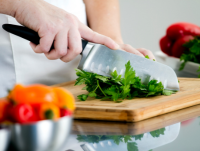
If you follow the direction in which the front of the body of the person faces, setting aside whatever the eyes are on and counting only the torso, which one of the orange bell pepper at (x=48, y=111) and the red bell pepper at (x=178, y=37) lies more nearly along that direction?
the orange bell pepper

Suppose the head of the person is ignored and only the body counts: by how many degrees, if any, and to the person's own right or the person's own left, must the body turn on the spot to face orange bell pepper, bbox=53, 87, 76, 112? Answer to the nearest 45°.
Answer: approximately 45° to the person's own right

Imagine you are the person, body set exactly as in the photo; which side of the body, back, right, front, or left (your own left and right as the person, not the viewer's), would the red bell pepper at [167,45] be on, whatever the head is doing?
left

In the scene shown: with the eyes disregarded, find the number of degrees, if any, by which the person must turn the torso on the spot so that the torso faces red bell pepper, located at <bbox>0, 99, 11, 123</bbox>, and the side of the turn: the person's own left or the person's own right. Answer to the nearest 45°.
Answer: approximately 45° to the person's own right

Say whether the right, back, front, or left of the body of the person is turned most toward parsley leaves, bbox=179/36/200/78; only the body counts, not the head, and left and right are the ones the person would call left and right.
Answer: left

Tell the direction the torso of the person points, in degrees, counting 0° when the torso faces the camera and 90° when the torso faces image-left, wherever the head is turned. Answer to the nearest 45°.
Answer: approximately 315°

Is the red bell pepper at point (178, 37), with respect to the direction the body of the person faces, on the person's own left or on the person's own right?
on the person's own left

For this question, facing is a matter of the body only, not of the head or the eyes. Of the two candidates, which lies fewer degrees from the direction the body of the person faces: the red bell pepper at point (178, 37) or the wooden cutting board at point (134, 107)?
the wooden cutting board

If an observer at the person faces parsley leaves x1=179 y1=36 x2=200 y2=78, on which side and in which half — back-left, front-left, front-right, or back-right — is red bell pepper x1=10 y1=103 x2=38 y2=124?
back-right

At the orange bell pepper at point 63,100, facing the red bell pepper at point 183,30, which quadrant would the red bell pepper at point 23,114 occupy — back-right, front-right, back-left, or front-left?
back-left

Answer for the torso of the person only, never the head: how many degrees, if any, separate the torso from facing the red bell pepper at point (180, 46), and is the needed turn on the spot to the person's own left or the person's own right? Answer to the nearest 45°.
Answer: approximately 90° to the person's own left
